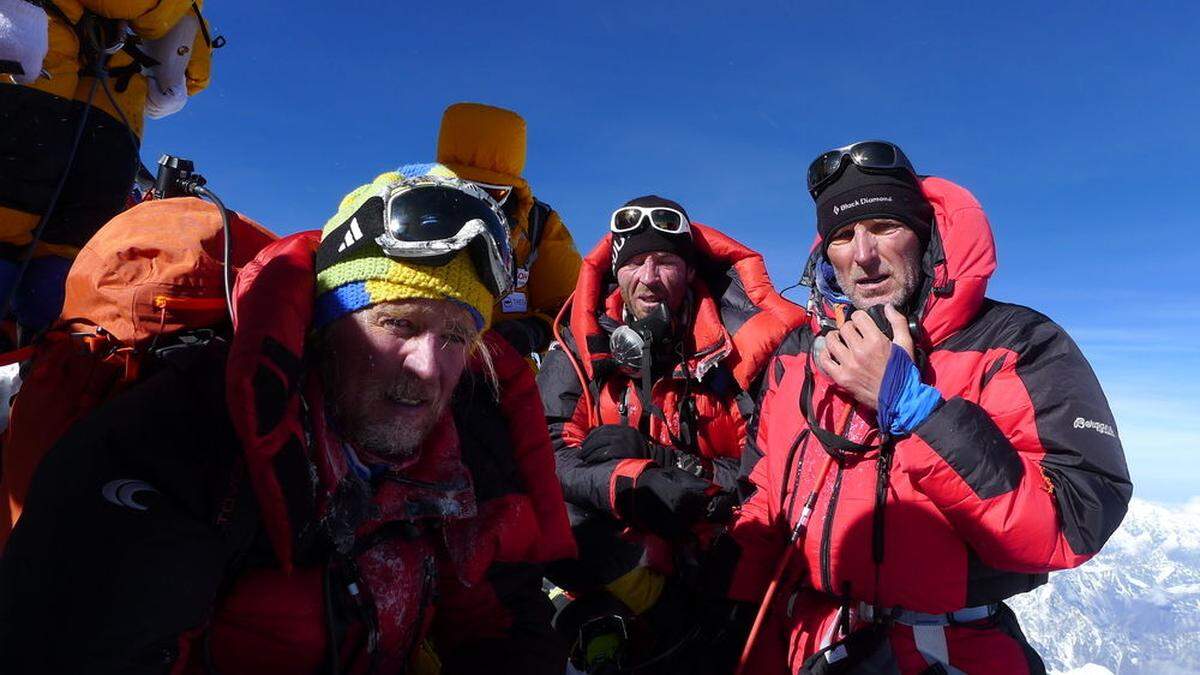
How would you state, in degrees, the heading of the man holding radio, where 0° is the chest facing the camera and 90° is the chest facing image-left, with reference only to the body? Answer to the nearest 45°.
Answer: approximately 45°

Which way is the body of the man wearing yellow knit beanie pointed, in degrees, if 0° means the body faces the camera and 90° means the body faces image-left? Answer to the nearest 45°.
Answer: approximately 315°

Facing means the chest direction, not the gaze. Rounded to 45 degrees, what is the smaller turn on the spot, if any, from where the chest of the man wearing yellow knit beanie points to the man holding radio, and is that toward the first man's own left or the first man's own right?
approximately 45° to the first man's own left
